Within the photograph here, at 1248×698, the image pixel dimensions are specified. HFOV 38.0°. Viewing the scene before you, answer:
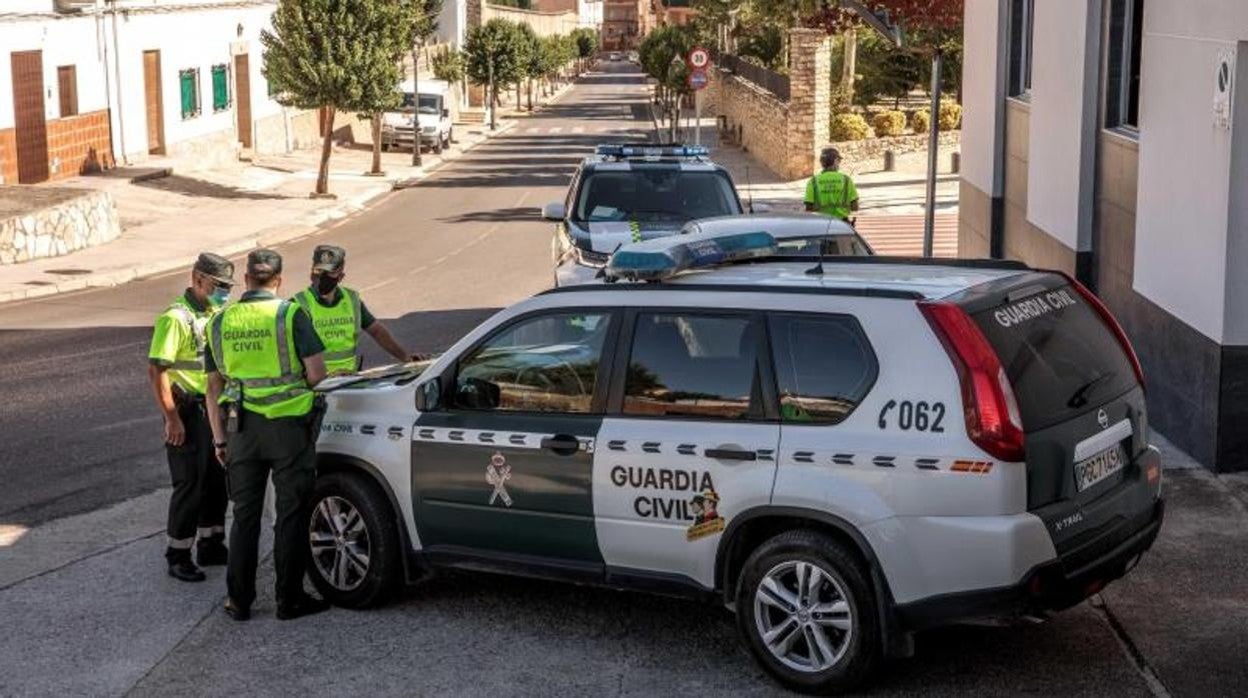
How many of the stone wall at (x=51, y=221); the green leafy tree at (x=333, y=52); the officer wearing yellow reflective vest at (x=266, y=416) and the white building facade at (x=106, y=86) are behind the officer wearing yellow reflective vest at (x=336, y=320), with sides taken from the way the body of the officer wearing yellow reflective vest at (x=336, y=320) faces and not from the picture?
3

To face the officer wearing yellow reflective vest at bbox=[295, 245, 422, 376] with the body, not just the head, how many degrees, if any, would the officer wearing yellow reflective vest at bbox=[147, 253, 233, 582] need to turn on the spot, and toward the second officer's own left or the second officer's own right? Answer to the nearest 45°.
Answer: approximately 90° to the second officer's own left

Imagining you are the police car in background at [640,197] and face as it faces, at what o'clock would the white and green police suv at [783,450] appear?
The white and green police suv is roughly at 12 o'clock from the police car in background.

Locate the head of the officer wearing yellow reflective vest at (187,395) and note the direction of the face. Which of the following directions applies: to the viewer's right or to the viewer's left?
to the viewer's right

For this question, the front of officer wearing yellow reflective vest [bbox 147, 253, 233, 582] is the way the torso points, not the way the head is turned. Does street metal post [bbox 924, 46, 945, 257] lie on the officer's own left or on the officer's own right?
on the officer's own left

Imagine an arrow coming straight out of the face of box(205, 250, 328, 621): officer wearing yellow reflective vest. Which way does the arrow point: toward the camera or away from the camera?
away from the camera

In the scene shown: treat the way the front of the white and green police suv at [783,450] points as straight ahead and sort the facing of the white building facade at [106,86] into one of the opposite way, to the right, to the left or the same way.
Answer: the opposite way

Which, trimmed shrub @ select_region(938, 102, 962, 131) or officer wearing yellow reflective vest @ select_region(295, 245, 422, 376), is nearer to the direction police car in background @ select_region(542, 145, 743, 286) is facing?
the officer wearing yellow reflective vest
